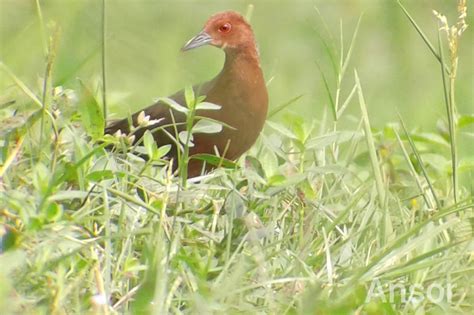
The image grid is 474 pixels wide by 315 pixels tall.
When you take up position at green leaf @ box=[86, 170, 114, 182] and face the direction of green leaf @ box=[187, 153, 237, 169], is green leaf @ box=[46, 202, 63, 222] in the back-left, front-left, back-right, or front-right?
back-right

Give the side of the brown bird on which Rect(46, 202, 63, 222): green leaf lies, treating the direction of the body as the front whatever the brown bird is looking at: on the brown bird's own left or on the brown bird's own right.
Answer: on the brown bird's own right

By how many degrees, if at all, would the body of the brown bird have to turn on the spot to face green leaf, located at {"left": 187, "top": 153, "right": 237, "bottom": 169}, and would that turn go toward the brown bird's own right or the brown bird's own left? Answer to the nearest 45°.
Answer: approximately 90° to the brown bird's own right

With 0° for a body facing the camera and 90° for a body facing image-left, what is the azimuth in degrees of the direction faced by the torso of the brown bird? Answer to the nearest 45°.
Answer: approximately 270°

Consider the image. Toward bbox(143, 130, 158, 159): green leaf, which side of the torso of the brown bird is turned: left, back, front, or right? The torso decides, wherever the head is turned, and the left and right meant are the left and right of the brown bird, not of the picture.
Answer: right

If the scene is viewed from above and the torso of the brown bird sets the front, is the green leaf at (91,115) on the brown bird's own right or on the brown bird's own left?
on the brown bird's own right
